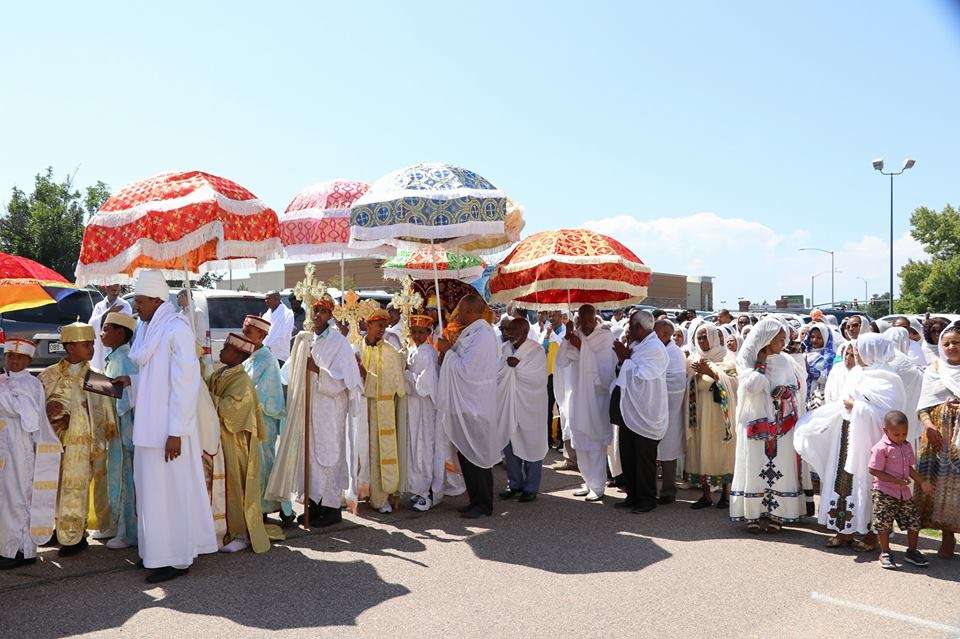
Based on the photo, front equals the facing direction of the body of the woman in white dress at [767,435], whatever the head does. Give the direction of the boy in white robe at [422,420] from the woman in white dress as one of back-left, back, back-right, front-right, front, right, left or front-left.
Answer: back-right

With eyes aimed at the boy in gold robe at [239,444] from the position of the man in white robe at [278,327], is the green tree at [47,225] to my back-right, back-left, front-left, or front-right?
back-right

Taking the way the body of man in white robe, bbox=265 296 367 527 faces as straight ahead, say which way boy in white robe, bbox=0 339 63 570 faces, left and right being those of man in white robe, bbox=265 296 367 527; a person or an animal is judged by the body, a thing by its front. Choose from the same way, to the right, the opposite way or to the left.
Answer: the same way

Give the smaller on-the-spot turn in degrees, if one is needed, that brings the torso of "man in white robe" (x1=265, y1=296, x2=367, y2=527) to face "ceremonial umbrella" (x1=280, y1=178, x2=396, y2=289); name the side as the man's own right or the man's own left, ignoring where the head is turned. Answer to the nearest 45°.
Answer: approximately 135° to the man's own right

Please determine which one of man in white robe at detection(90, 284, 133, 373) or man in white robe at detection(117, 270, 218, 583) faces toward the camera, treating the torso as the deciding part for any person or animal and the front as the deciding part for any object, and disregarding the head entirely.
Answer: man in white robe at detection(90, 284, 133, 373)

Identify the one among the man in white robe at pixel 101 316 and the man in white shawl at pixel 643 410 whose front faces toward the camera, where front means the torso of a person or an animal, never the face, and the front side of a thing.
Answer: the man in white robe at pixel 101 316

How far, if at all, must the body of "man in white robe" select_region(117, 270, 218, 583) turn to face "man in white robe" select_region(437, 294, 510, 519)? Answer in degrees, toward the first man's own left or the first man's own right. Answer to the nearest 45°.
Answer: approximately 135° to the first man's own right

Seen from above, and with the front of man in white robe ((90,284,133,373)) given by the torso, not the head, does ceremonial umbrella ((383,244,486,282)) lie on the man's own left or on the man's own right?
on the man's own left

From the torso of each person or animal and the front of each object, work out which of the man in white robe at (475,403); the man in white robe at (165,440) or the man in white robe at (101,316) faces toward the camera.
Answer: the man in white robe at (101,316)

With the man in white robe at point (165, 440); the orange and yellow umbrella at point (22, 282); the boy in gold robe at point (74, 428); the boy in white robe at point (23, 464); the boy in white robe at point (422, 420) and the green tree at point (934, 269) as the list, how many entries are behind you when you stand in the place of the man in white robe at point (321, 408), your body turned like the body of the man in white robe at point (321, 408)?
2

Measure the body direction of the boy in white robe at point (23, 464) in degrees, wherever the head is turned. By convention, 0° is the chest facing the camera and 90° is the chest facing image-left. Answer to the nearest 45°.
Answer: approximately 45°

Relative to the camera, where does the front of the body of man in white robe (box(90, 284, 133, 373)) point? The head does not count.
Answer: toward the camera

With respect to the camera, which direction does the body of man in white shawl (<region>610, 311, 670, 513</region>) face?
to the viewer's left

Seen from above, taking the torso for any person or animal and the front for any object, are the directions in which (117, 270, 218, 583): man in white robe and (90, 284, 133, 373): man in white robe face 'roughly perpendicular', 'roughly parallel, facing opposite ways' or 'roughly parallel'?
roughly perpendicular

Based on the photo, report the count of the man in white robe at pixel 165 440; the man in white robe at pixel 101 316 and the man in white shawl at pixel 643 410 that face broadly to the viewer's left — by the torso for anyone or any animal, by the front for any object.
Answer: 2
